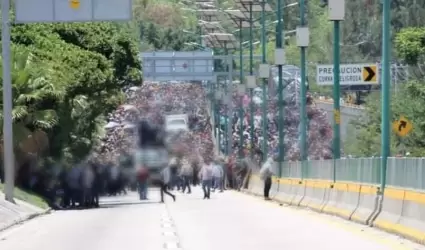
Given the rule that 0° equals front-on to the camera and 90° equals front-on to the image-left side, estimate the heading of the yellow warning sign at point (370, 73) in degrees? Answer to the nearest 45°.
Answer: approximately 0°

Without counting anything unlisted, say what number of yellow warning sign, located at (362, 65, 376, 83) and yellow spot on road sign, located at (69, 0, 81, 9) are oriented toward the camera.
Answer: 2

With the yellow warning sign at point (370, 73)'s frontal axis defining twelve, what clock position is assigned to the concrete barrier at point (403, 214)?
The concrete barrier is roughly at 12 o'clock from the yellow warning sign.
